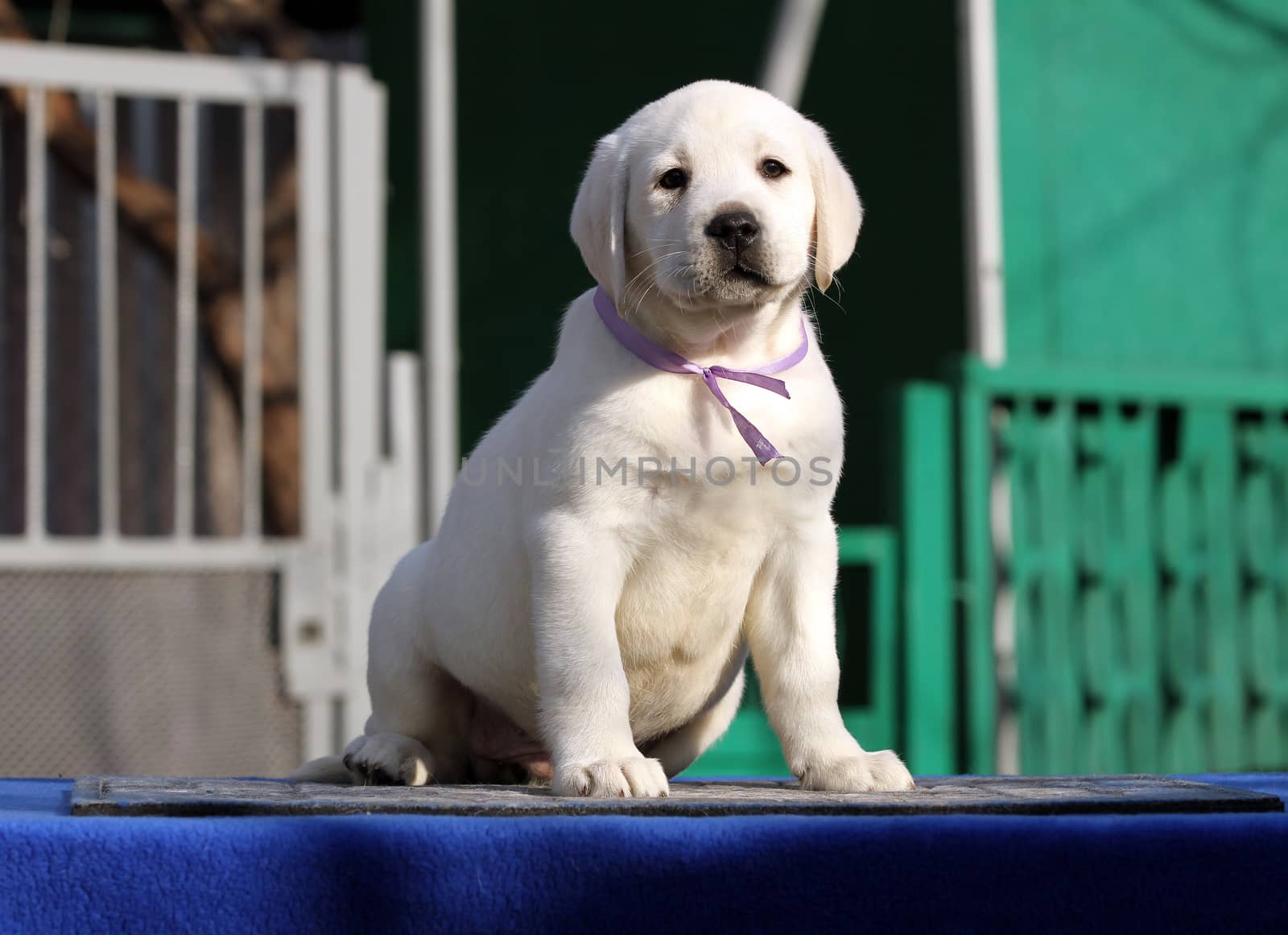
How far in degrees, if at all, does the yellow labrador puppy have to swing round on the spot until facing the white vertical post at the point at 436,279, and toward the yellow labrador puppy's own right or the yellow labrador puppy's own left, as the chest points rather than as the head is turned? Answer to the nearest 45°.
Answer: approximately 135° to the yellow labrador puppy's own left

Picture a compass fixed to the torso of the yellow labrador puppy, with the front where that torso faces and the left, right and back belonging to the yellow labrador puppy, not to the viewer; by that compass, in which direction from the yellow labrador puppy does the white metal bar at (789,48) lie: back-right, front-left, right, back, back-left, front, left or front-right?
back-left

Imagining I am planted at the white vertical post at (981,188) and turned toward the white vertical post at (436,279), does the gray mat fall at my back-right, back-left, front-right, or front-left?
front-left

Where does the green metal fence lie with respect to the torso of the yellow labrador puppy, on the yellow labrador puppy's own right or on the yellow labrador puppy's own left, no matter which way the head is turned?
on the yellow labrador puppy's own left

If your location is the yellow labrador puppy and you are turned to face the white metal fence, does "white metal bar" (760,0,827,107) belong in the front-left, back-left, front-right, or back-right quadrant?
front-right
